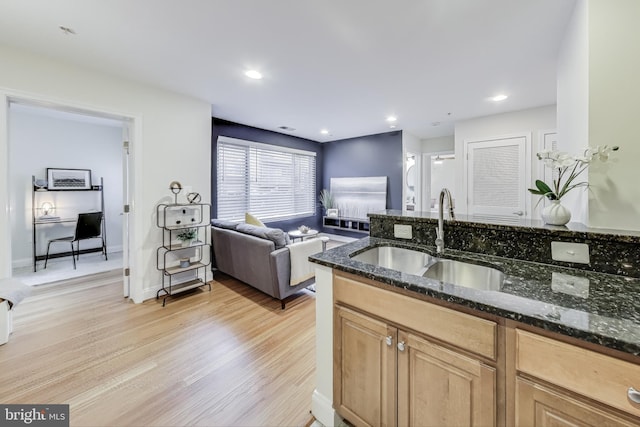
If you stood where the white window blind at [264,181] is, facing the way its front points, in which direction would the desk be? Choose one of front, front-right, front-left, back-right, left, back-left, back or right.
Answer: back-right

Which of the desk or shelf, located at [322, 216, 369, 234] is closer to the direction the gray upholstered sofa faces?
the shelf

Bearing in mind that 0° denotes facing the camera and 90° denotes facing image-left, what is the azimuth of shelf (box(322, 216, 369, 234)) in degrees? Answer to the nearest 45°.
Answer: approximately 45°

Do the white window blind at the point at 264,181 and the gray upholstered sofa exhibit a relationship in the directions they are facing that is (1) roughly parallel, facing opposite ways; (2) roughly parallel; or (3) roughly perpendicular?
roughly perpendicular

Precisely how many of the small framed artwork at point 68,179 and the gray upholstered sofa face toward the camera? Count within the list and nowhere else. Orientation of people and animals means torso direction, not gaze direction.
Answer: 1

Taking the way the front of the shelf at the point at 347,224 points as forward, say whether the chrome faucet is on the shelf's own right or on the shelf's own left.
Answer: on the shelf's own left

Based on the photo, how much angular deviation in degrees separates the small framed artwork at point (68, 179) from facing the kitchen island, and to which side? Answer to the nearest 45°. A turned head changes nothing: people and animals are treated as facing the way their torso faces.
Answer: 0° — it already faces it

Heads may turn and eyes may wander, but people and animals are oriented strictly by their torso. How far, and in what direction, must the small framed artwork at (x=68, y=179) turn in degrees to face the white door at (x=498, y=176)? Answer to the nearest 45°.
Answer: approximately 45° to its left

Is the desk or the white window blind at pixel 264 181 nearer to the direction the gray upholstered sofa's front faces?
the white window blind
